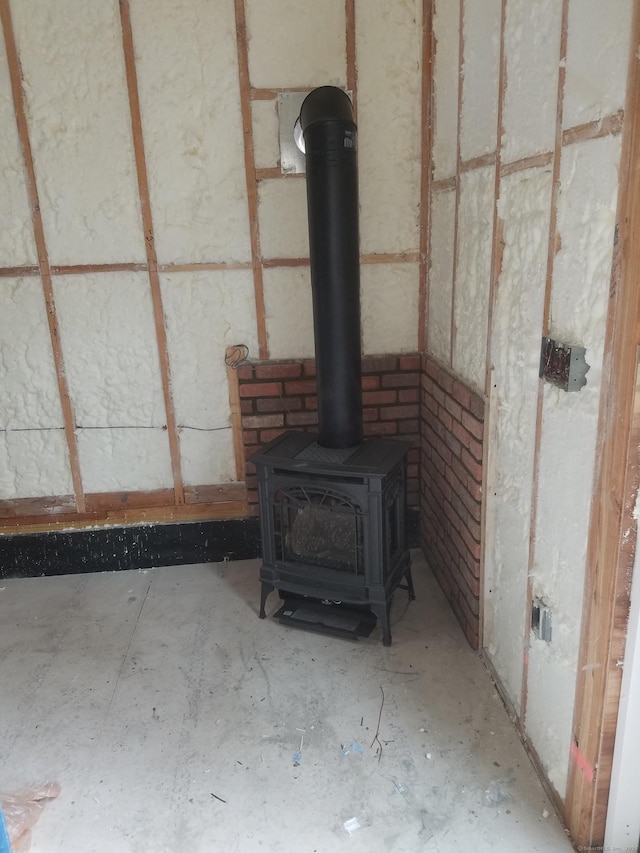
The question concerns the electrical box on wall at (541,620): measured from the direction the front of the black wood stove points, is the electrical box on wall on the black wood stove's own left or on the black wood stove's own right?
on the black wood stove's own left

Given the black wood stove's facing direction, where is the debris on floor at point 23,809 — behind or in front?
in front

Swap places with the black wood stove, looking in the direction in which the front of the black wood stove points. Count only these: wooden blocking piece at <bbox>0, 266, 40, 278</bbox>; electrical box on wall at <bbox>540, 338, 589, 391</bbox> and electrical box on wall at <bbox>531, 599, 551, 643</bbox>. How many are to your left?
2

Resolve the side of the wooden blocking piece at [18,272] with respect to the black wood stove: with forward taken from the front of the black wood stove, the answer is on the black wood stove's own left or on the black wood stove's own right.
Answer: on the black wood stove's own right

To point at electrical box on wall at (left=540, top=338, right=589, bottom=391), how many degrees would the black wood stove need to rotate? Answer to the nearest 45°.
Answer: approximately 90° to its left

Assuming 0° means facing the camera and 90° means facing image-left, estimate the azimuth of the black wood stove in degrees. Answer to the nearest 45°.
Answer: approximately 45°
